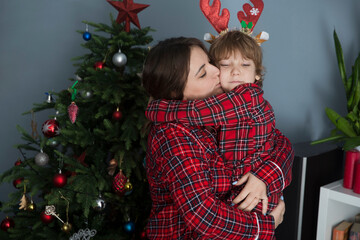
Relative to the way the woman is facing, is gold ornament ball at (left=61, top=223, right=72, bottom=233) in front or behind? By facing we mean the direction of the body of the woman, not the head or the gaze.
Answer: behind

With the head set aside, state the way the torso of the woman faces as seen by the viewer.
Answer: to the viewer's right

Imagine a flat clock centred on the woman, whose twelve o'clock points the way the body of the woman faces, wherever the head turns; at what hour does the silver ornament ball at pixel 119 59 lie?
The silver ornament ball is roughly at 8 o'clock from the woman.

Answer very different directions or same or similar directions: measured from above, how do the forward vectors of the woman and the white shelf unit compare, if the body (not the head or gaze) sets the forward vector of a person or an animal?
very different directions

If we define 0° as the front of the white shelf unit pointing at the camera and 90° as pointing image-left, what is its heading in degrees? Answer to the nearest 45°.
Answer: approximately 45°

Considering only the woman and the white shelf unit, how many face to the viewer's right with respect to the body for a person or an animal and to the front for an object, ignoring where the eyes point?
1
